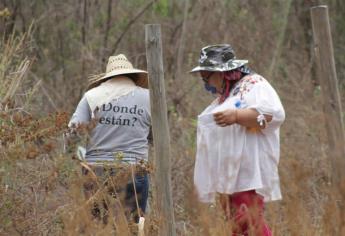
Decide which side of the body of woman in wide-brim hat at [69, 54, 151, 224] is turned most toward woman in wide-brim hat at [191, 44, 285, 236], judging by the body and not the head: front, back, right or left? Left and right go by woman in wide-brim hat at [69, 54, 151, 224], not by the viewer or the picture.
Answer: right

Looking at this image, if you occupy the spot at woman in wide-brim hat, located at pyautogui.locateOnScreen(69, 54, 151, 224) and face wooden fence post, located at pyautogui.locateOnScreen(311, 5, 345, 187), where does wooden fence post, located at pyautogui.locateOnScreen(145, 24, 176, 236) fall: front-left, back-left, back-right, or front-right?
front-right

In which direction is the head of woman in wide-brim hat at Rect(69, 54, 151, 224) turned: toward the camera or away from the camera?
away from the camera

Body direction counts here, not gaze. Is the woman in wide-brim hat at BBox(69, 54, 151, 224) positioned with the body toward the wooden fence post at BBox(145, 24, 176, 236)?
no

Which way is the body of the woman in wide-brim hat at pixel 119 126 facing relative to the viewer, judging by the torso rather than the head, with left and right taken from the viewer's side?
facing away from the viewer

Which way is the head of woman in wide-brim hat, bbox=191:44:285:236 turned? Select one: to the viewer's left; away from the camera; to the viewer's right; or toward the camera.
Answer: to the viewer's left

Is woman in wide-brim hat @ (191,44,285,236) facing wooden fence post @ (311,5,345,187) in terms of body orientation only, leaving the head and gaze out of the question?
no
